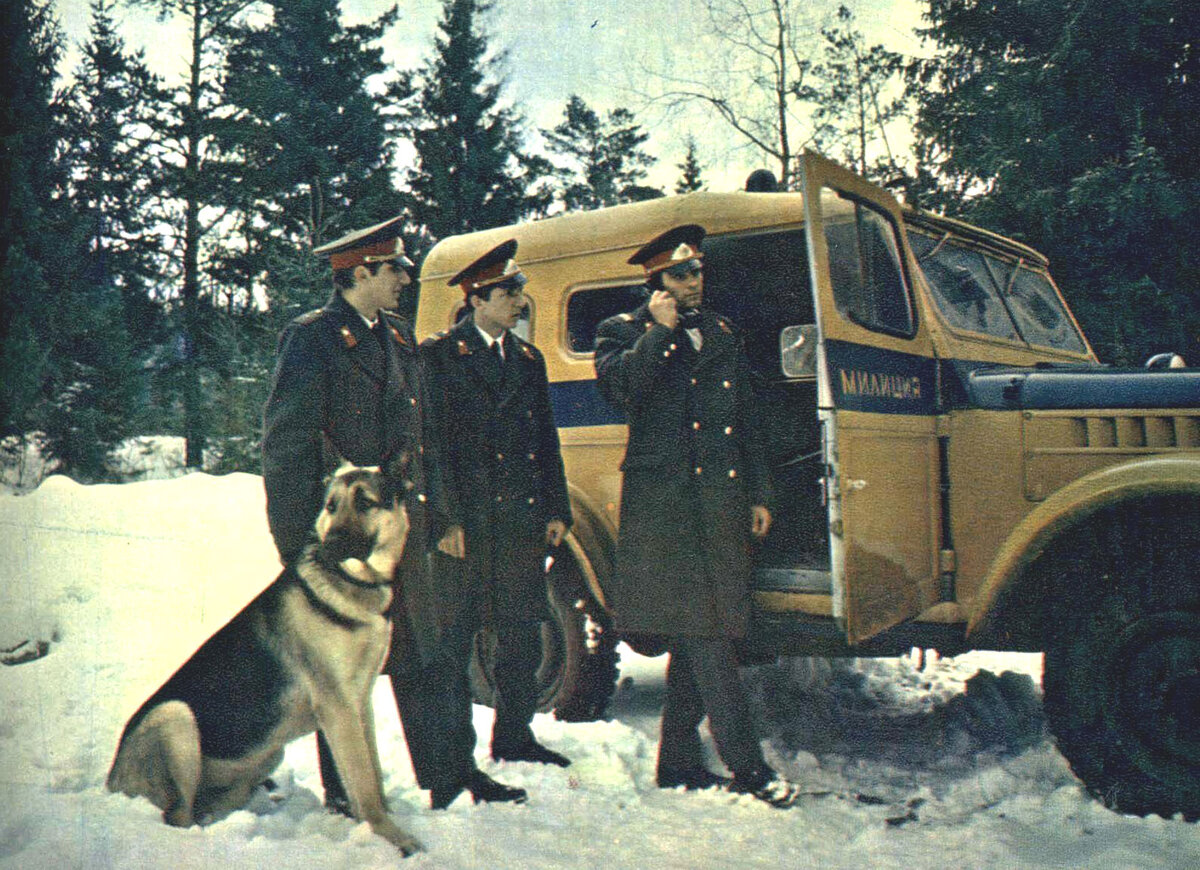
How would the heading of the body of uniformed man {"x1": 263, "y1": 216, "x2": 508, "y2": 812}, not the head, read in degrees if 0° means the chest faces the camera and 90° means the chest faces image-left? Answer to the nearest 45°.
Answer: approximately 315°

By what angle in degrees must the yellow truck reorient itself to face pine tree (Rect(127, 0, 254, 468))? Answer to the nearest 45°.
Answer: approximately 135° to its left

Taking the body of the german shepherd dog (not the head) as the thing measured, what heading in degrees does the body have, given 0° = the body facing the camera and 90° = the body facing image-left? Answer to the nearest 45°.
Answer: approximately 315°

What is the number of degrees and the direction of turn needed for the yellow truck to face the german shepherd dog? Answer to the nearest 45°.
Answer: approximately 90° to its right

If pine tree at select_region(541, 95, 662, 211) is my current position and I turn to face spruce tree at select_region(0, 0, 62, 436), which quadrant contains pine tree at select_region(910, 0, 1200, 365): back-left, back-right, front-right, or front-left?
front-left
